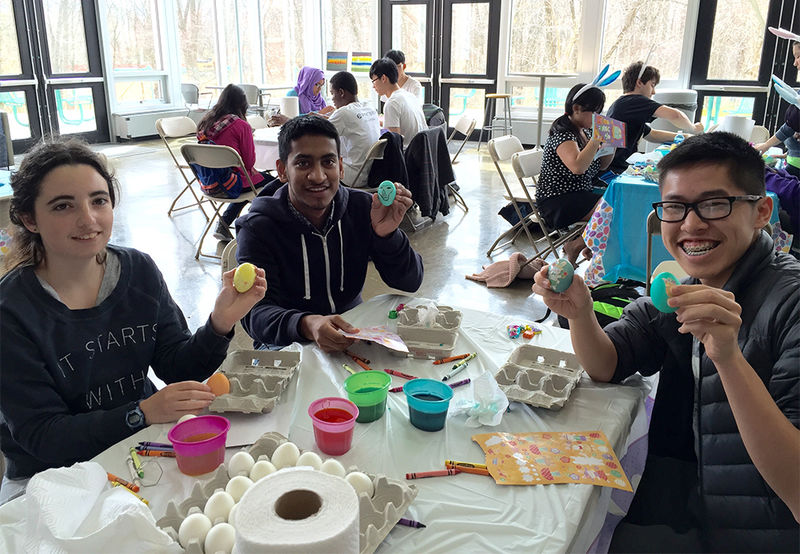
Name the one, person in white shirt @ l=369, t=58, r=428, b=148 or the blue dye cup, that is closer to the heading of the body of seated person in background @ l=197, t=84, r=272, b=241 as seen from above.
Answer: the person in white shirt

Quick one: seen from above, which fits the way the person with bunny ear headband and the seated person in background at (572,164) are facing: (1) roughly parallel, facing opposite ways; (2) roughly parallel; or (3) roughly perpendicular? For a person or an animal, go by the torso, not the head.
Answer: roughly parallel

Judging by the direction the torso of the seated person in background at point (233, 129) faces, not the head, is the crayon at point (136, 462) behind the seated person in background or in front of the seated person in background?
behind

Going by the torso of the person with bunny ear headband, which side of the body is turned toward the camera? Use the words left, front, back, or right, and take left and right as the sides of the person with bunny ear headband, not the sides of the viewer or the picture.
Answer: right

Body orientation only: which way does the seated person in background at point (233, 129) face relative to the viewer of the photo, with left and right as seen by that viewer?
facing away from the viewer and to the right of the viewer

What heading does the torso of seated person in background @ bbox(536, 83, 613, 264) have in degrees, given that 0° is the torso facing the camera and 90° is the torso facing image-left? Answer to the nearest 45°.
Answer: approximately 270°

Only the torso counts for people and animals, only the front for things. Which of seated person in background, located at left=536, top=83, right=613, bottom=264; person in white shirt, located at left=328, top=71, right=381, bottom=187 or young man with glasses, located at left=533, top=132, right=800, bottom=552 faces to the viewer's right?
the seated person in background

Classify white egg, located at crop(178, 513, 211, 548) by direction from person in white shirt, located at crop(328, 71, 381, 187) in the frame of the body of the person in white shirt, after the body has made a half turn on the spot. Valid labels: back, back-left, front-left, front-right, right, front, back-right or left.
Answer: front-right

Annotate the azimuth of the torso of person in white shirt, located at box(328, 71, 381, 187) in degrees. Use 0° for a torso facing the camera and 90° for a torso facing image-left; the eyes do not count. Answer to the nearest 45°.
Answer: approximately 135°

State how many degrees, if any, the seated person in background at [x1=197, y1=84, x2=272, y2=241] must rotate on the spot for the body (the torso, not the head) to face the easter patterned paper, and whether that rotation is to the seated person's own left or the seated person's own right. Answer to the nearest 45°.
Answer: approximately 135° to the seated person's own right

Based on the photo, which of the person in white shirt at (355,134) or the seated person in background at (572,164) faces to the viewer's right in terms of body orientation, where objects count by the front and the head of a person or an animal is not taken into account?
the seated person in background

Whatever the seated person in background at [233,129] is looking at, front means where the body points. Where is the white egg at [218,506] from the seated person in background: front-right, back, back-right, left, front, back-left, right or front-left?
back-right
